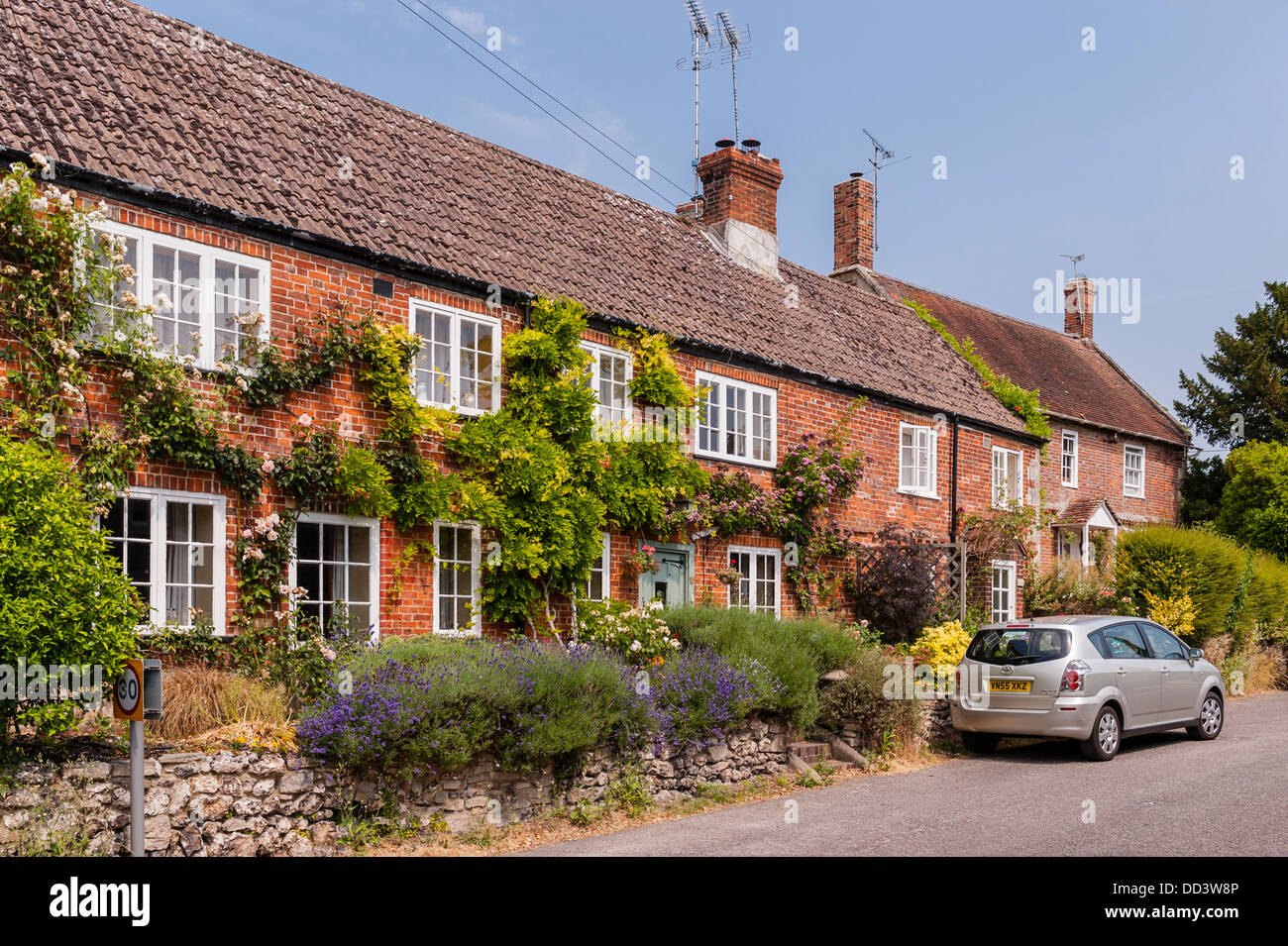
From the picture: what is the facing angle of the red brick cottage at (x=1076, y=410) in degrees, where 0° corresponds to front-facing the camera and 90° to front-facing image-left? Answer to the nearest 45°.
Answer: approximately 315°

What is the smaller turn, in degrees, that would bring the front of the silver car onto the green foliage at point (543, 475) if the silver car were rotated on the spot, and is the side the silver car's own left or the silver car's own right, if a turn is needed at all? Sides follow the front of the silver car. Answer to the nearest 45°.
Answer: approximately 135° to the silver car's own left

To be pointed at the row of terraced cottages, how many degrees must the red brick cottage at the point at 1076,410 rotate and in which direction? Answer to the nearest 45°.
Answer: approximately 45° to its right

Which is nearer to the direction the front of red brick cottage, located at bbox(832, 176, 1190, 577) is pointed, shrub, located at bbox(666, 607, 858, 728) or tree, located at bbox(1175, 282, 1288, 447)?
the shrub

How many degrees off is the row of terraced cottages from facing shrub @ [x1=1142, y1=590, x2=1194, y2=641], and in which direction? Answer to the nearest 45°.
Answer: approximately 90° to its left

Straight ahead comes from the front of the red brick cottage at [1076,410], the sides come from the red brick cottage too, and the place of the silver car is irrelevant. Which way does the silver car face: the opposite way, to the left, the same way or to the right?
to the left

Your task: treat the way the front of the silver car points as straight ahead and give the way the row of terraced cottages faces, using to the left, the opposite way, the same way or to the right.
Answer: to the right

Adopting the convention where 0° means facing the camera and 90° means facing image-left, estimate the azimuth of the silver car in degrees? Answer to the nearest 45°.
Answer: approximately 225°

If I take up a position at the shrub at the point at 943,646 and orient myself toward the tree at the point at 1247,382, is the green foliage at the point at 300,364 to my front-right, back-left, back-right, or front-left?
back-left

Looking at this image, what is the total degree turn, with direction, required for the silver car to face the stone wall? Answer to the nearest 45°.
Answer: approximately 180°
